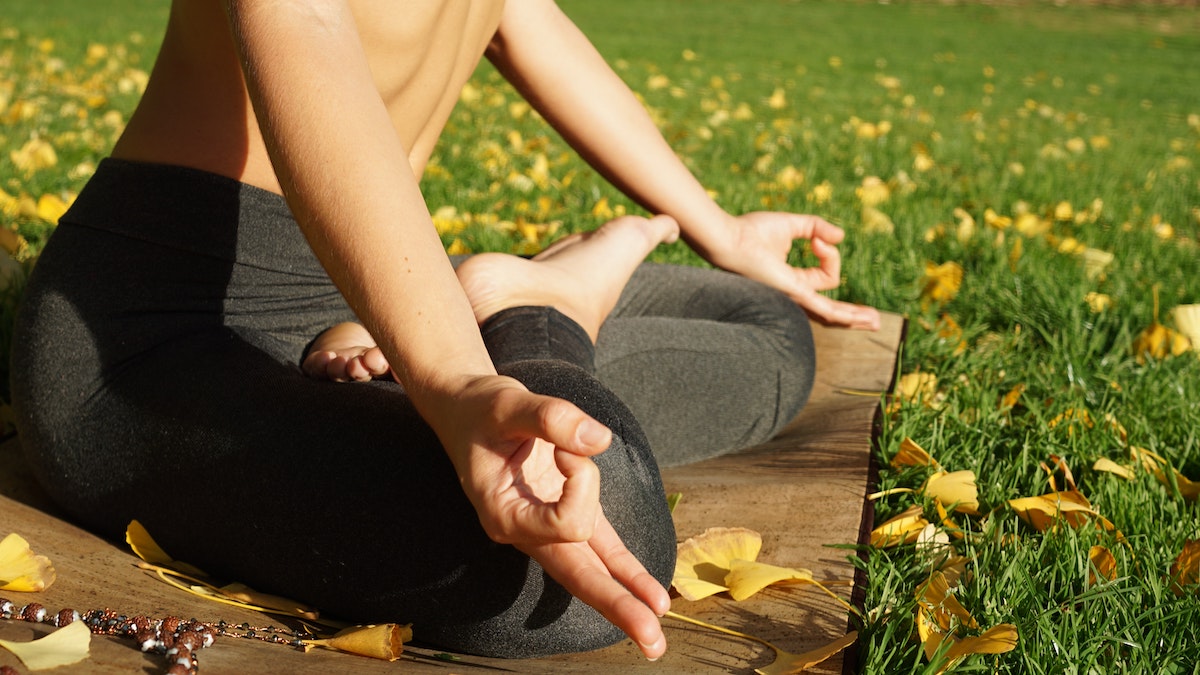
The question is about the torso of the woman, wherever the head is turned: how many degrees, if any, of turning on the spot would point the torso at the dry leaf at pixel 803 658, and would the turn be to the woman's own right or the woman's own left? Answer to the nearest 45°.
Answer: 0° — they already face it

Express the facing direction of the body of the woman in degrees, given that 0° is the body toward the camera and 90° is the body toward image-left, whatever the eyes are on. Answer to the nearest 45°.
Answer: approximately 315°

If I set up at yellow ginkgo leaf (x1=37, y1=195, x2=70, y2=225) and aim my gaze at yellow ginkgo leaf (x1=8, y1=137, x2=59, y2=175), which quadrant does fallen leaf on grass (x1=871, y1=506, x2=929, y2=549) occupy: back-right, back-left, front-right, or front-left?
back-right

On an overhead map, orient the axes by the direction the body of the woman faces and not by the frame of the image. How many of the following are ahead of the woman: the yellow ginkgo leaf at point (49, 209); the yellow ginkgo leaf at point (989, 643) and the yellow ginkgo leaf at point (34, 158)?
1

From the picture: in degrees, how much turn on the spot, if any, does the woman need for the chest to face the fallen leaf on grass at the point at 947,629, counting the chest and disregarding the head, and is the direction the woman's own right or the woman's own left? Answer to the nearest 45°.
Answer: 0° — they already face it

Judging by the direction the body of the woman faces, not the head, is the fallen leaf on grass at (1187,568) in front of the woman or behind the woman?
in front

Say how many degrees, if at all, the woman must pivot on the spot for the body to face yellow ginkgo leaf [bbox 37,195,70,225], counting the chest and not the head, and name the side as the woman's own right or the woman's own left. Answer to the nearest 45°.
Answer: approximately 180°
